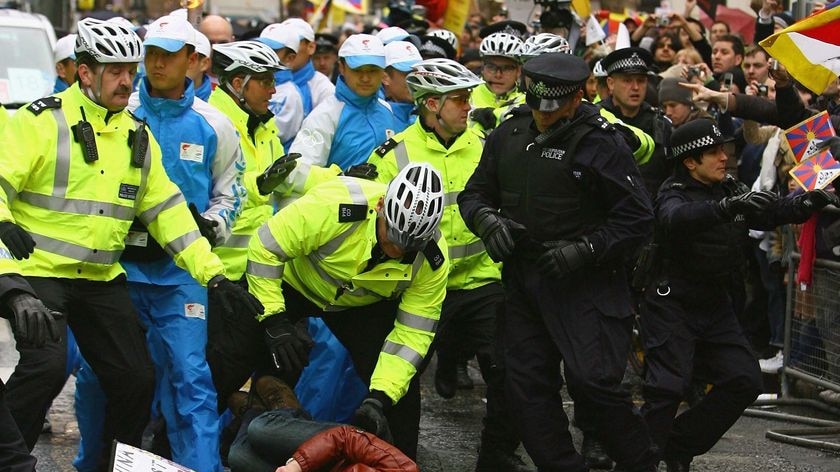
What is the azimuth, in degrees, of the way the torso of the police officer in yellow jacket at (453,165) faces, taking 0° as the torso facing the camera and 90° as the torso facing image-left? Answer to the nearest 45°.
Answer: approximately 315°

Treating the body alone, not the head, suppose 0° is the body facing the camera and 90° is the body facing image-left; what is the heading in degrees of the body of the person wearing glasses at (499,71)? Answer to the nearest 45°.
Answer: approximately 0°

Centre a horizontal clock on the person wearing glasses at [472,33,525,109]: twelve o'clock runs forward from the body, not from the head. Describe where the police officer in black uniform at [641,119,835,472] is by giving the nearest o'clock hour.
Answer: The police officer in black uniform is roughly at 11 o'clock from the person wearing glasses.

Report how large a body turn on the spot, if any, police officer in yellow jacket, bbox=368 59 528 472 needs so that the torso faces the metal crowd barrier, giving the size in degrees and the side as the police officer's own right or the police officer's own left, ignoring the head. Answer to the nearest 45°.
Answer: approximately 45° to the police officer's own left

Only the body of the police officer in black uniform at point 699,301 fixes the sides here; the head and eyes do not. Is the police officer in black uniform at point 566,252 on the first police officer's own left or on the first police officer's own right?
on the first police officer's own right

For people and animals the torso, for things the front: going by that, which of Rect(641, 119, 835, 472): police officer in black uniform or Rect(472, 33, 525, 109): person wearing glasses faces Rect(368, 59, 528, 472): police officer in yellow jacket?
the person wearing glasses

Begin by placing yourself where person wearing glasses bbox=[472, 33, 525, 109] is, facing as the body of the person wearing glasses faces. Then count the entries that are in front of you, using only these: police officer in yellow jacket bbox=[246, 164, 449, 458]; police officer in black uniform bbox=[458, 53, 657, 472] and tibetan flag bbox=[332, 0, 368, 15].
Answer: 2

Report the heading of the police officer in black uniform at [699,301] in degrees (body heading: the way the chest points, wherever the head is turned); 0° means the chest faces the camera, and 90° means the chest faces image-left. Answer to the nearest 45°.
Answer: approximately 315°

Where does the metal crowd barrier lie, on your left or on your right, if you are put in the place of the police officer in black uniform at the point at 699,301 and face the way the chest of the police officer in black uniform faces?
on your left
